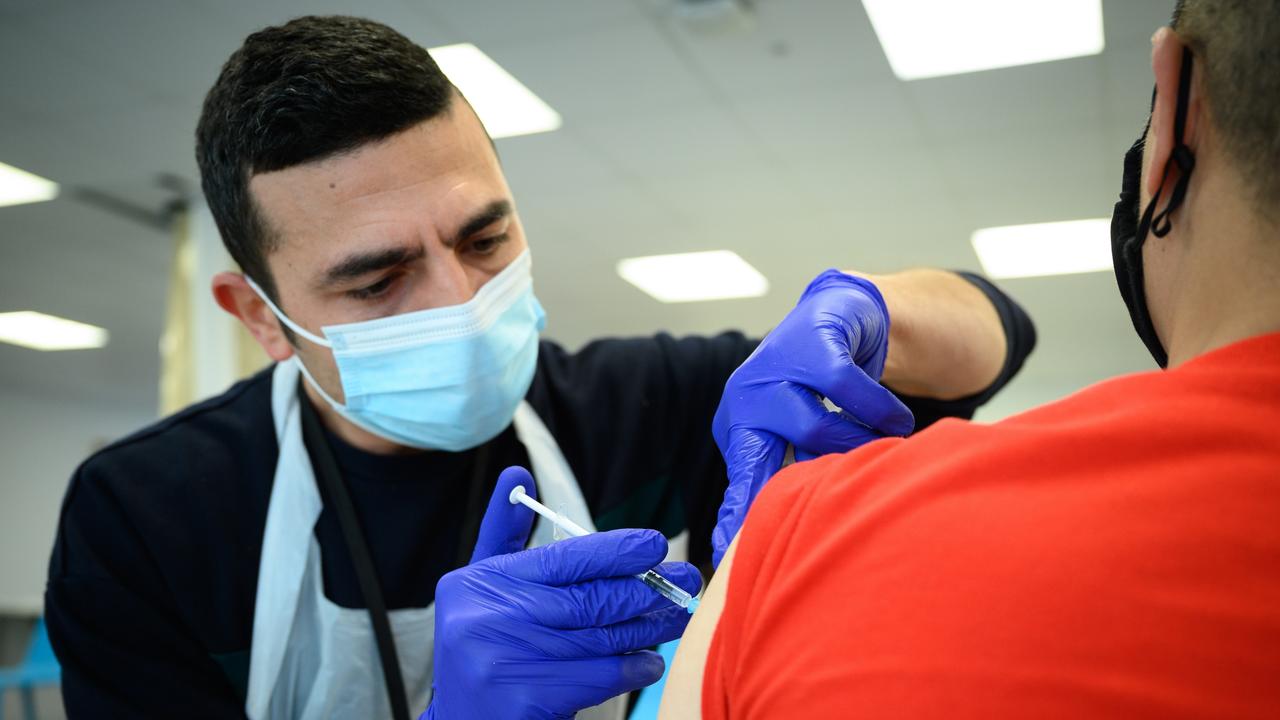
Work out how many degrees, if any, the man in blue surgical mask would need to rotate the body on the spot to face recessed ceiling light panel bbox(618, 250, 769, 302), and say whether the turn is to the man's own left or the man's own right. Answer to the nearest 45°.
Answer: approximately 135° to the man's own left

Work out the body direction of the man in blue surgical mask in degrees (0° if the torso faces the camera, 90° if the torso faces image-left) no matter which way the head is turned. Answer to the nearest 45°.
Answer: approximately 315°

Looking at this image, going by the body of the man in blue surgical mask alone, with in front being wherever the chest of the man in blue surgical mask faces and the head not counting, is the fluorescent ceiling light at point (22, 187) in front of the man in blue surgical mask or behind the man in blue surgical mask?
behind

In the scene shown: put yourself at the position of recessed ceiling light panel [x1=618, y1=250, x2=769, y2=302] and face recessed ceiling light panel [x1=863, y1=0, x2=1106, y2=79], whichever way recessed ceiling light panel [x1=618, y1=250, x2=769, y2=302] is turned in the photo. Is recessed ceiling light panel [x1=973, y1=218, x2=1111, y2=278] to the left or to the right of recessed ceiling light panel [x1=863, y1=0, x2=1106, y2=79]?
left

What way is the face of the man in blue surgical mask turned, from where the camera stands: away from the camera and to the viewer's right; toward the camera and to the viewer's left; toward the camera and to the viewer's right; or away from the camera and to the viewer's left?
toward the camera and to the viewer's right

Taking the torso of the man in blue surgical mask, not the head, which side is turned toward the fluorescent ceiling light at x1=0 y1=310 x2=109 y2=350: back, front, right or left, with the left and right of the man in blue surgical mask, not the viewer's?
back

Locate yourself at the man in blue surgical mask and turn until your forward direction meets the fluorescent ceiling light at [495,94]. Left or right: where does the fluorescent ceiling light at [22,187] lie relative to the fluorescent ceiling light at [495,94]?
left

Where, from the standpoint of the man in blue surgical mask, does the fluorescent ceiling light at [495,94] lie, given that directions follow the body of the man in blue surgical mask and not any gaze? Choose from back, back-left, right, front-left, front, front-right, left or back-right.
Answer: back-left

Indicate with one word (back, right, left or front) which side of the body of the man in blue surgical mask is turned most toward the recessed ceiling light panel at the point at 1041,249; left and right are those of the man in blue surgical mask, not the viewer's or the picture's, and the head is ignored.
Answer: left
